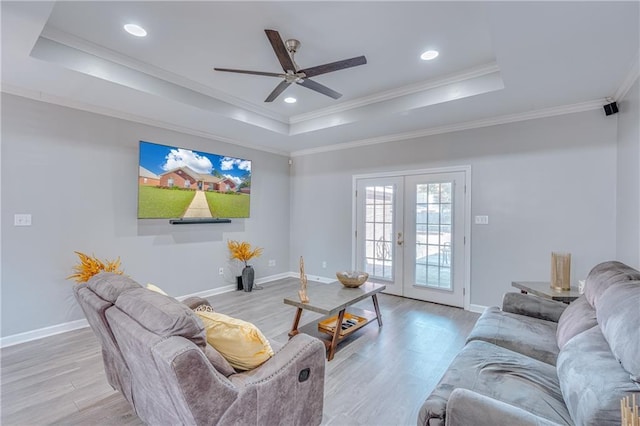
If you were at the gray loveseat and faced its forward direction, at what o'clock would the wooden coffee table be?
The wooden coffee table is roughly at 12 o'clock from the gray loveseat.

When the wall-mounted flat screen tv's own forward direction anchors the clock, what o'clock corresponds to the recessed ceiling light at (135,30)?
The recessed ceiling light is roughly at 2 o'clock from the wall-mounted flat screen tv.

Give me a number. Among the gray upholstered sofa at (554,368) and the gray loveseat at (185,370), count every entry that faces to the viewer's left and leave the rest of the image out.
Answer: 1

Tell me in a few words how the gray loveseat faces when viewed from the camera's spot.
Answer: facing away from the viewer and to the right of the viewer

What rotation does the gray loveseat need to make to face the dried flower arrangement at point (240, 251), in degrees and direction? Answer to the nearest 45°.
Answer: approximately 45° to its left

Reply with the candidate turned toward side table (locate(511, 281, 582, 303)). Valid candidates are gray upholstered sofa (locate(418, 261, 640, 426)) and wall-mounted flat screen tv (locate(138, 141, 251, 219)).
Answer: the wall-mounted flat screen tv

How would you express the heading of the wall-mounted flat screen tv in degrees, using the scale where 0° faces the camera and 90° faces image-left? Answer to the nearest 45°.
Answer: approximately 315°

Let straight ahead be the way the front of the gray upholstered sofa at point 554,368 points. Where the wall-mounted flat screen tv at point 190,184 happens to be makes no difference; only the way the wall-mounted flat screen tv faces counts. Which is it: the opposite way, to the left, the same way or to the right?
the opposite way

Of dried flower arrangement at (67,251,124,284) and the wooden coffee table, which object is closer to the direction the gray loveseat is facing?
the wooden coffee table

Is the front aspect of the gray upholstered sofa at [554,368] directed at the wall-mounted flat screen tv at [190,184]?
yes

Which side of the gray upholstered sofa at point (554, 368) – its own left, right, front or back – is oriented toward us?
left

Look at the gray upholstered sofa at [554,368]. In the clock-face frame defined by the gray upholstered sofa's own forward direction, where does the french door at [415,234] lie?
The french door is roughly at 2 o'clock from the gray upholstered sofa.

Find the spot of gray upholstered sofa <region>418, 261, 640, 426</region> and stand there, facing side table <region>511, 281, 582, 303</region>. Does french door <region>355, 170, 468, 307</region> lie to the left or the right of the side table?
left

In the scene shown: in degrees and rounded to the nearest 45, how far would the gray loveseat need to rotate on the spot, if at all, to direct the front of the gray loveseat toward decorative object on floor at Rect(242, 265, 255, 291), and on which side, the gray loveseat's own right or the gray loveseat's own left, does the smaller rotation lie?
approximately 45° to the gray loveseat's own left
